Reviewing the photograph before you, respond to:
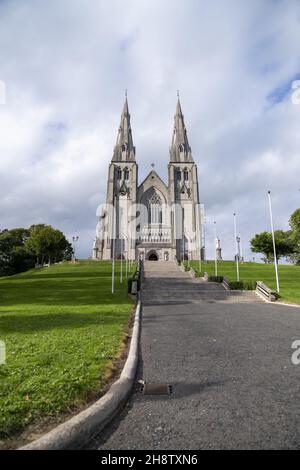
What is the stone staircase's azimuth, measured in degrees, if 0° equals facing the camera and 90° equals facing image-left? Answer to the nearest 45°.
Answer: approximately 0°

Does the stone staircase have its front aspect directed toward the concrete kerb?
yes

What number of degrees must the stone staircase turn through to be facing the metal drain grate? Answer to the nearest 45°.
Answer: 0° — it already faces it
